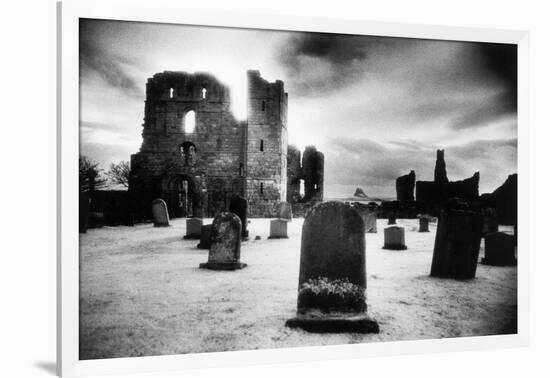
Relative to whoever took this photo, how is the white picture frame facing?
facing the viewer and to the right of the viewer
